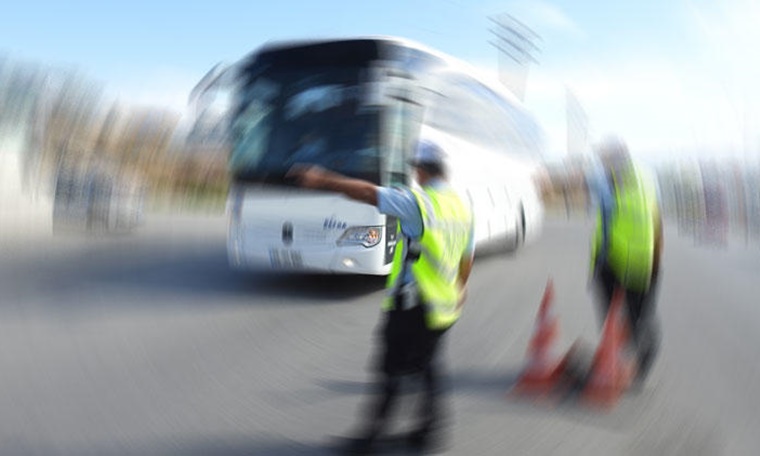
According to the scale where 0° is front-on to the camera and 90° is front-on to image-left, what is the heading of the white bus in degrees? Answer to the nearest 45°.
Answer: approximately 45°

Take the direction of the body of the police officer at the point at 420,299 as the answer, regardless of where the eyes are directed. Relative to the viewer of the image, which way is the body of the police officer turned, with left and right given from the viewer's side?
facing away from the viewer and to the left of the viewer

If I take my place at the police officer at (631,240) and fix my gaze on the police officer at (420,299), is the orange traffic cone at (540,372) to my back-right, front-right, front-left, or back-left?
front-right

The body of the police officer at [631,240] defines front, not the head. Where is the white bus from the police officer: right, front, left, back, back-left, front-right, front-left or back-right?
front

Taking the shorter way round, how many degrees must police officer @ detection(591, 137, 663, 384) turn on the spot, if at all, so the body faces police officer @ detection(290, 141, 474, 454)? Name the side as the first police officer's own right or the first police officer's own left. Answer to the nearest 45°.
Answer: approximately 90° to the first police officer's own left

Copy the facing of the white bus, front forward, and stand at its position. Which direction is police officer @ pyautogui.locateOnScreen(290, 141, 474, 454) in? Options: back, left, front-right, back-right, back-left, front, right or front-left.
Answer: front-left

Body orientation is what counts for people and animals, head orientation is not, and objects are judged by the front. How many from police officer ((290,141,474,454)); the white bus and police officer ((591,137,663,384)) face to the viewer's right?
0

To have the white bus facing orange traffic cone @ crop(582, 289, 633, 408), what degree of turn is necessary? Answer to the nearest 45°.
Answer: approximately 90° to its left

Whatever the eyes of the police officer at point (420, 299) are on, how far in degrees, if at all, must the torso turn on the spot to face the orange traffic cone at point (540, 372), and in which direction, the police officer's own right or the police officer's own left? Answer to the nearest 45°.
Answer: approximately 90° to the police officer's own right

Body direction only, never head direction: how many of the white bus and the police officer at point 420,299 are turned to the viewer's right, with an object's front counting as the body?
0

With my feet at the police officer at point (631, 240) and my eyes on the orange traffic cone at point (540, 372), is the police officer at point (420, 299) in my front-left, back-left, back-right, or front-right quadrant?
front-left

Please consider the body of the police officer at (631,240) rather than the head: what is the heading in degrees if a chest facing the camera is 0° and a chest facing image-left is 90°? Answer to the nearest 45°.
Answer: approximately 135°
